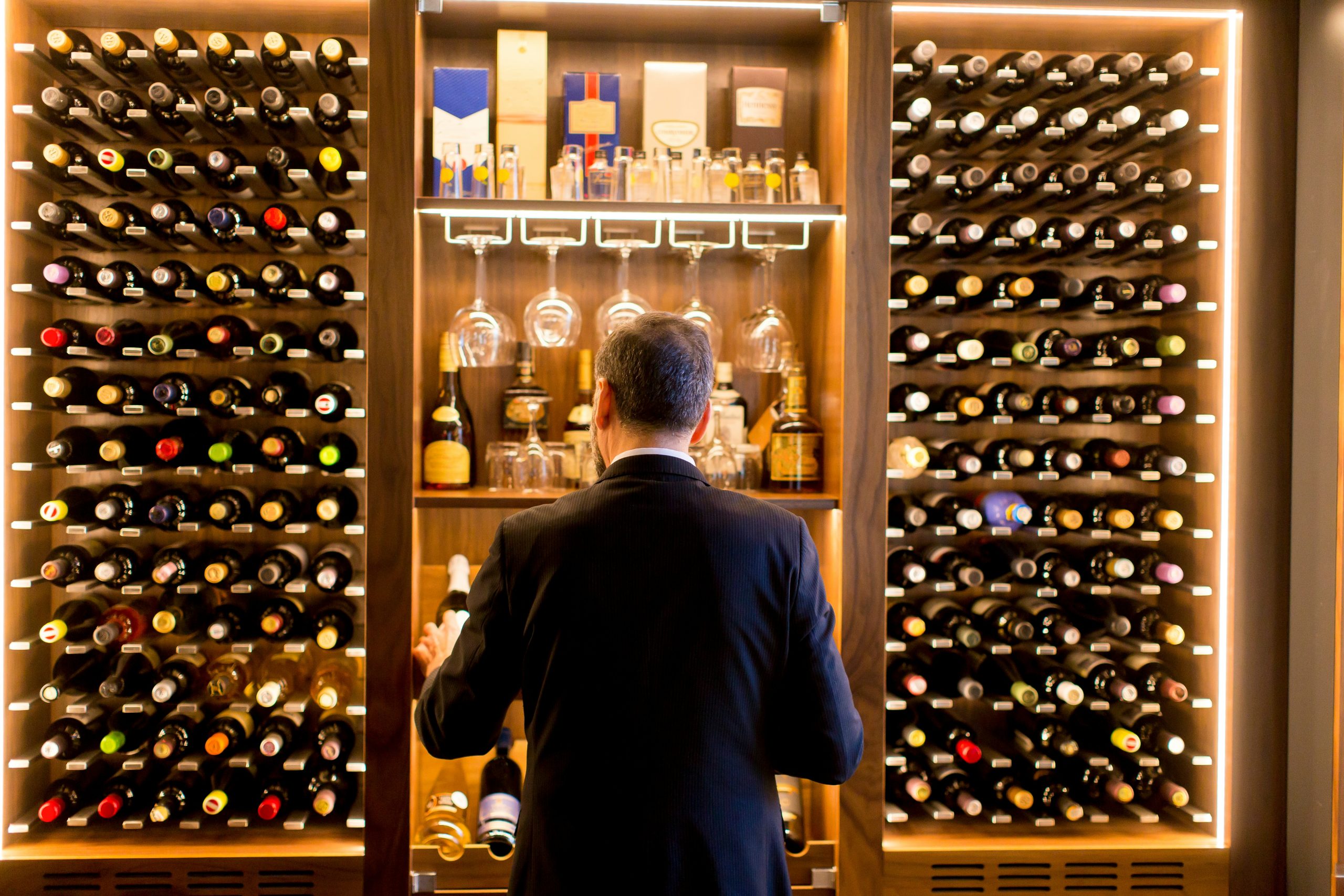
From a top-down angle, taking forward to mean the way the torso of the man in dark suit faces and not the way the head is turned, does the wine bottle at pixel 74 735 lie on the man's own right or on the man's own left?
on the man's own left

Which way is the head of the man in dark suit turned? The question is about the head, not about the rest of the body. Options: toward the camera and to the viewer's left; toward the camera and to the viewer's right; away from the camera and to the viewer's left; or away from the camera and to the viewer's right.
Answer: away from the camera and to the viewer's left

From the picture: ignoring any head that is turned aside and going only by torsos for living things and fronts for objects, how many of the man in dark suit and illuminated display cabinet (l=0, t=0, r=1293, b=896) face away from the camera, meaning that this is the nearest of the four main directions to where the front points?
1

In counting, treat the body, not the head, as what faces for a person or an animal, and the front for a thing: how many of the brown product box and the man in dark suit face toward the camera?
1

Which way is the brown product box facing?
toward the camera

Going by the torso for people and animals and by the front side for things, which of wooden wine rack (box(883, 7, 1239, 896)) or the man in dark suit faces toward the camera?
the wooden wine rack

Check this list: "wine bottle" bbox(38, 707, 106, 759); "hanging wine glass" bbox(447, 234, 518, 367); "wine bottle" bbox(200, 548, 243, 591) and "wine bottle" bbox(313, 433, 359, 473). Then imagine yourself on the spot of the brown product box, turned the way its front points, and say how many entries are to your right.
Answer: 4

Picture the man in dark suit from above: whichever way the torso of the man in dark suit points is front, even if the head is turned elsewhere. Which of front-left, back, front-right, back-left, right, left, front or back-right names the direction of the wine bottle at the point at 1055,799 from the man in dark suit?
front-right

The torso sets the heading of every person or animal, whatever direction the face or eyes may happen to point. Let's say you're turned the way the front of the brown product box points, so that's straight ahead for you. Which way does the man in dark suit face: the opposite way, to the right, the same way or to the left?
the opposite way

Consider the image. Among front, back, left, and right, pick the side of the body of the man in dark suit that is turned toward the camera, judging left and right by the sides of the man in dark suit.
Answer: back

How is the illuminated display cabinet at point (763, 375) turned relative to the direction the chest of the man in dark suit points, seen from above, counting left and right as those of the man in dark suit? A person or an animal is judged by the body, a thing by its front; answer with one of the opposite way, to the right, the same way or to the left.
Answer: the opposite way

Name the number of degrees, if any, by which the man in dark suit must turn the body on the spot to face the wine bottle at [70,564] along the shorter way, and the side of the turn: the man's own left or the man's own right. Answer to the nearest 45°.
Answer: approximately 45° to the man's own left

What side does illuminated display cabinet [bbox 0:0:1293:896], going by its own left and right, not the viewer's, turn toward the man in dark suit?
front

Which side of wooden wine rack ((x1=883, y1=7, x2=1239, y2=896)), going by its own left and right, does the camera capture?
front

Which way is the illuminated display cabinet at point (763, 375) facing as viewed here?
toward the camera
